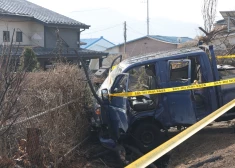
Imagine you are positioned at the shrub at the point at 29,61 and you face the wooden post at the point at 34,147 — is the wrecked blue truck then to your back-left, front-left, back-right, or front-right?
front-left

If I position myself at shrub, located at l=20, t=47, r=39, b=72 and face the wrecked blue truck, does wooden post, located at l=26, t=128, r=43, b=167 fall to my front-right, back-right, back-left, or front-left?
front-right

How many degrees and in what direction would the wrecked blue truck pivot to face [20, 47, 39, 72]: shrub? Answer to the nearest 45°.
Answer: approximately 45° to its right

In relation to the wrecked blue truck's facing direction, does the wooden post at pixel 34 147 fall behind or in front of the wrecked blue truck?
in front

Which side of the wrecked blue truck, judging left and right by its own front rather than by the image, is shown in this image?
left
